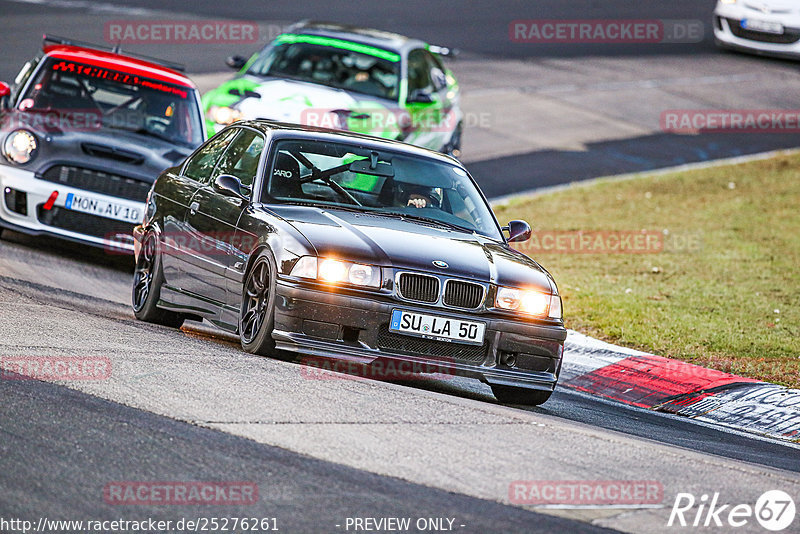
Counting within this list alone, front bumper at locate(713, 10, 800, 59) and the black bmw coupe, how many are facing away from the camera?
0

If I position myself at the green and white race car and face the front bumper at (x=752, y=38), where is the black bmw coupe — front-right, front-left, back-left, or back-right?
back-right

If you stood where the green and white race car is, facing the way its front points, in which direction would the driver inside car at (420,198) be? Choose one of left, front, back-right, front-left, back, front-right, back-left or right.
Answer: front-left

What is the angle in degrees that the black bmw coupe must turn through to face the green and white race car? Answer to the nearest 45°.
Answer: approximately 135° to its left

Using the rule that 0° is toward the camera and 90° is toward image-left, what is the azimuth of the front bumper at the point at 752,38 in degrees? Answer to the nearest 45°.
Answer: approximately 45°

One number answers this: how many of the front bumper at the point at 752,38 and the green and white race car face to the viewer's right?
0

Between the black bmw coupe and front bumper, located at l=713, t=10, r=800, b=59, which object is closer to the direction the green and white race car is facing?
the black bmw coupe

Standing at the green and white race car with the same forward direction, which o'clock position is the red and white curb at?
The red and white curb is roughly at 10 o'clock from the green and white race car.

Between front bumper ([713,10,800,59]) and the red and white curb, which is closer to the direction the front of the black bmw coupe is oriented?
the red and white curb

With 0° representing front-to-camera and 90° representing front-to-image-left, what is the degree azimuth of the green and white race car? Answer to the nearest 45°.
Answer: approximately 45°

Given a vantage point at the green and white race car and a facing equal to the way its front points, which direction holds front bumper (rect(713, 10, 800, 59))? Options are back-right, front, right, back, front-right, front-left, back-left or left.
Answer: back

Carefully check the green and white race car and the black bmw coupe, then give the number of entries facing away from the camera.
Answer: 0
